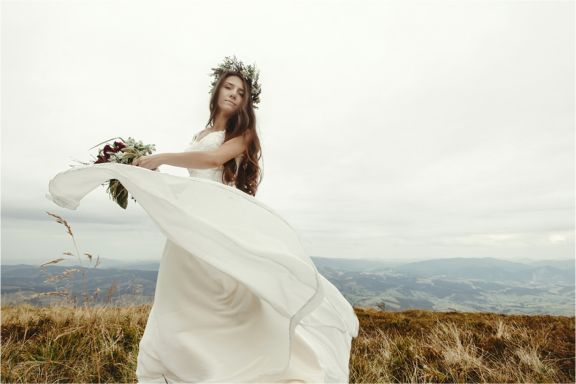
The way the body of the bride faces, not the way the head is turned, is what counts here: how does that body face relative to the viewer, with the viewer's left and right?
facing the viewer and to the left of the viewer
